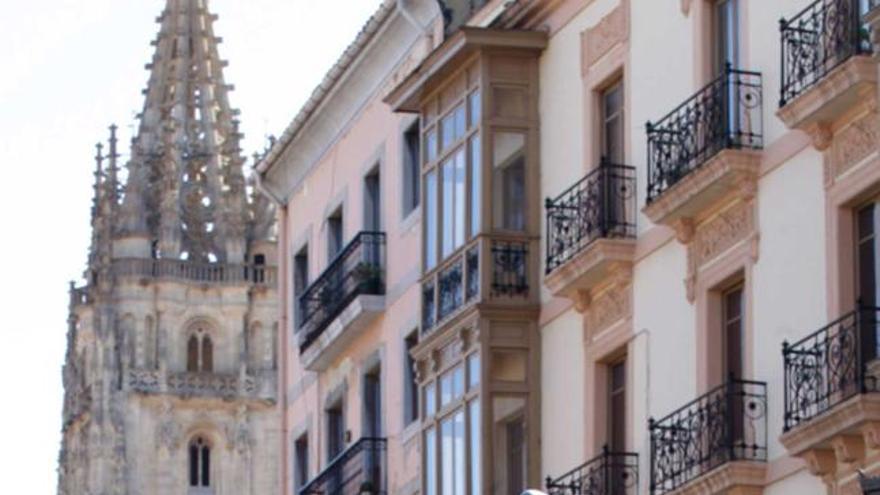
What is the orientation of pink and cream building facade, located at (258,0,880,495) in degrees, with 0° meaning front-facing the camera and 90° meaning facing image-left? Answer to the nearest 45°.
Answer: approximately 45°
